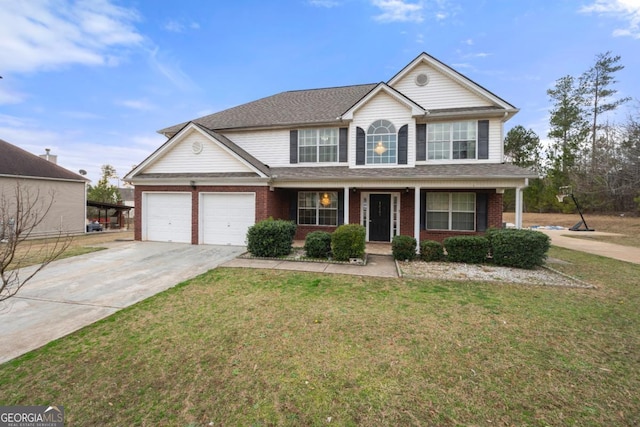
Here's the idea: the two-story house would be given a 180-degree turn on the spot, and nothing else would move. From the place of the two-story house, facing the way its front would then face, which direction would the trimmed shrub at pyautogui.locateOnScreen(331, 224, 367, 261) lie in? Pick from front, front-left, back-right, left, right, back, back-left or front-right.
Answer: back

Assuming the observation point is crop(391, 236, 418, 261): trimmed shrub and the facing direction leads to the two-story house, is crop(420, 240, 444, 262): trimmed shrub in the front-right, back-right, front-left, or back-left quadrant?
back-right

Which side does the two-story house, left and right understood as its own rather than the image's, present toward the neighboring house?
right

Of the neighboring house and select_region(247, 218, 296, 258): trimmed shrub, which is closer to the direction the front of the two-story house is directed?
the trimmed shrub

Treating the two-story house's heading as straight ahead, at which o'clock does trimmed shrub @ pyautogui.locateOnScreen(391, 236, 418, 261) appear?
The trimmed shrub is roughly at 11 o'clock from the two-story house.

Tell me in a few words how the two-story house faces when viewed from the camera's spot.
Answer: facing the viewer

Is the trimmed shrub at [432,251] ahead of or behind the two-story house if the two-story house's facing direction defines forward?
ahead

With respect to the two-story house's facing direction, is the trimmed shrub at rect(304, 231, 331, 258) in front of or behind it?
in front

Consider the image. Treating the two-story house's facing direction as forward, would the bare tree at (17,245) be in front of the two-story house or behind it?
in front

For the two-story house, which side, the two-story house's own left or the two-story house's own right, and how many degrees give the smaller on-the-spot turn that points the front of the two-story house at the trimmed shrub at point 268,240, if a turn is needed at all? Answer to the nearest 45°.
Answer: approximately 45° to the two-story house's own right

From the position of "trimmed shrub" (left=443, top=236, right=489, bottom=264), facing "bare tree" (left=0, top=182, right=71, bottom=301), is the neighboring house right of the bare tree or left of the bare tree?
right

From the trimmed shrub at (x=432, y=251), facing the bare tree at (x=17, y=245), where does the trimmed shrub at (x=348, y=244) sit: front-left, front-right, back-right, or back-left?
front-right
